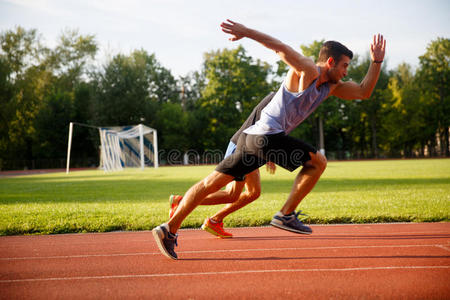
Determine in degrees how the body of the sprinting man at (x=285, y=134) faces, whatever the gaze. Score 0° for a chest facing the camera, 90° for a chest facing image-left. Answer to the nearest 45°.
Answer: approximately 270°

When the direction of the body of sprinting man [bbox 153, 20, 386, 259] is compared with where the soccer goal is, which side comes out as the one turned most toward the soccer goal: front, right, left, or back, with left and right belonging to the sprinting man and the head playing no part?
left
